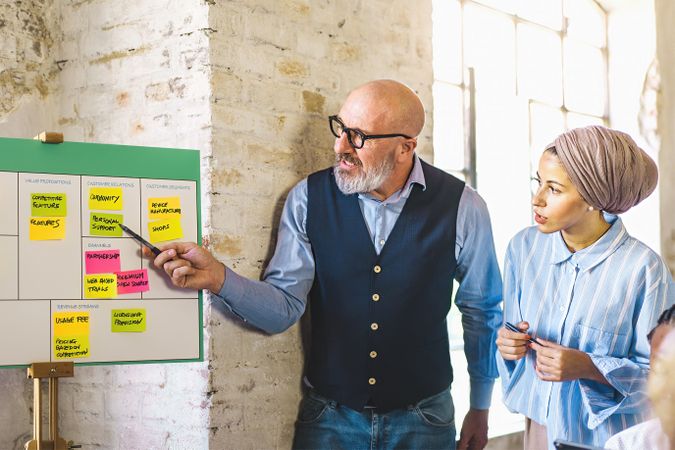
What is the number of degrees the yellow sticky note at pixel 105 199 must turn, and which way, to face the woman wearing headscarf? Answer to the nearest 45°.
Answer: approximately 90° to its left

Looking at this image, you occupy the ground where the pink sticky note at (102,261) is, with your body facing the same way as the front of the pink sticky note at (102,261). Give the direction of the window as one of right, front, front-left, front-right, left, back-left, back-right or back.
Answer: back-left

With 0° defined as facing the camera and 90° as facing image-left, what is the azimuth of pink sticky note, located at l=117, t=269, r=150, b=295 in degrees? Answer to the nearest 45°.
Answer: approximately 0°

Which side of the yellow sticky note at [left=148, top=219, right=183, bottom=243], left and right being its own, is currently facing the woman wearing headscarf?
left

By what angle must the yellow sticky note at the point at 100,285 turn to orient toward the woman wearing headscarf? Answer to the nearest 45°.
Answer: approximately 90° to its left
